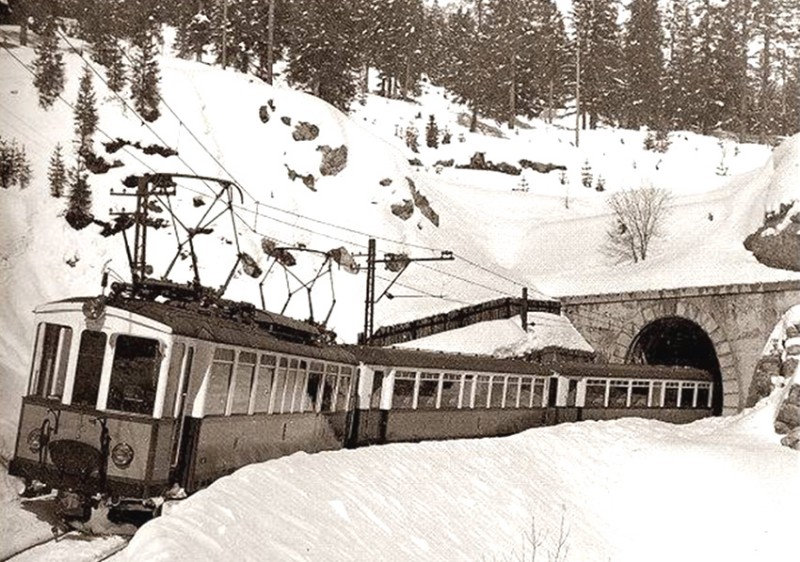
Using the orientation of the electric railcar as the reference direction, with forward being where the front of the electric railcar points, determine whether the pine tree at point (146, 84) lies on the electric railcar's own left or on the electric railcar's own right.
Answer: on the electric railcar's own right

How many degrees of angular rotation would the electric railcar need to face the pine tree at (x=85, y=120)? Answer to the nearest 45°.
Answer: approximately 90° to its right

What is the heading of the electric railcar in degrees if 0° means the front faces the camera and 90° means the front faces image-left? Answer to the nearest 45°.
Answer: approximately 45°

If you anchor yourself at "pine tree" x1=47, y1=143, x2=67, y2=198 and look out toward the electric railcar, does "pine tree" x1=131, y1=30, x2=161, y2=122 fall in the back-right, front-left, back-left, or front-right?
back-left

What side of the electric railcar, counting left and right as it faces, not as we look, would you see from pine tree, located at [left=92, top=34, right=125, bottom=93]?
right

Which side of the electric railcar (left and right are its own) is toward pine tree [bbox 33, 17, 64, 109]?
right

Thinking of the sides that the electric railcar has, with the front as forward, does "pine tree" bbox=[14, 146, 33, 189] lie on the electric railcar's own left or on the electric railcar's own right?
on the electric railcar's own right
